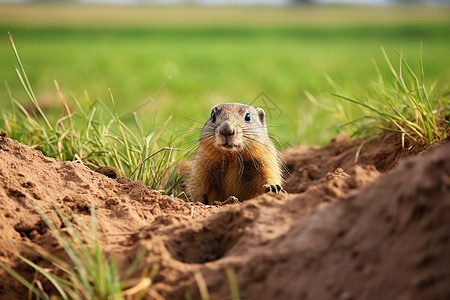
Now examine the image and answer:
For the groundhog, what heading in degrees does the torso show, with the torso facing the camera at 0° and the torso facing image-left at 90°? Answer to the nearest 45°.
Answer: approximately 0°

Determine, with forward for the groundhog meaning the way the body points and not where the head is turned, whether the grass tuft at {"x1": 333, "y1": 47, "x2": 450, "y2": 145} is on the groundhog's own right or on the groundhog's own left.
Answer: on the groundhog's own left

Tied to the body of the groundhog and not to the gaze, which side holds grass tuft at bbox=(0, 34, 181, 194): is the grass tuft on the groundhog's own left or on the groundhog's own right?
on the groundhog's own right
